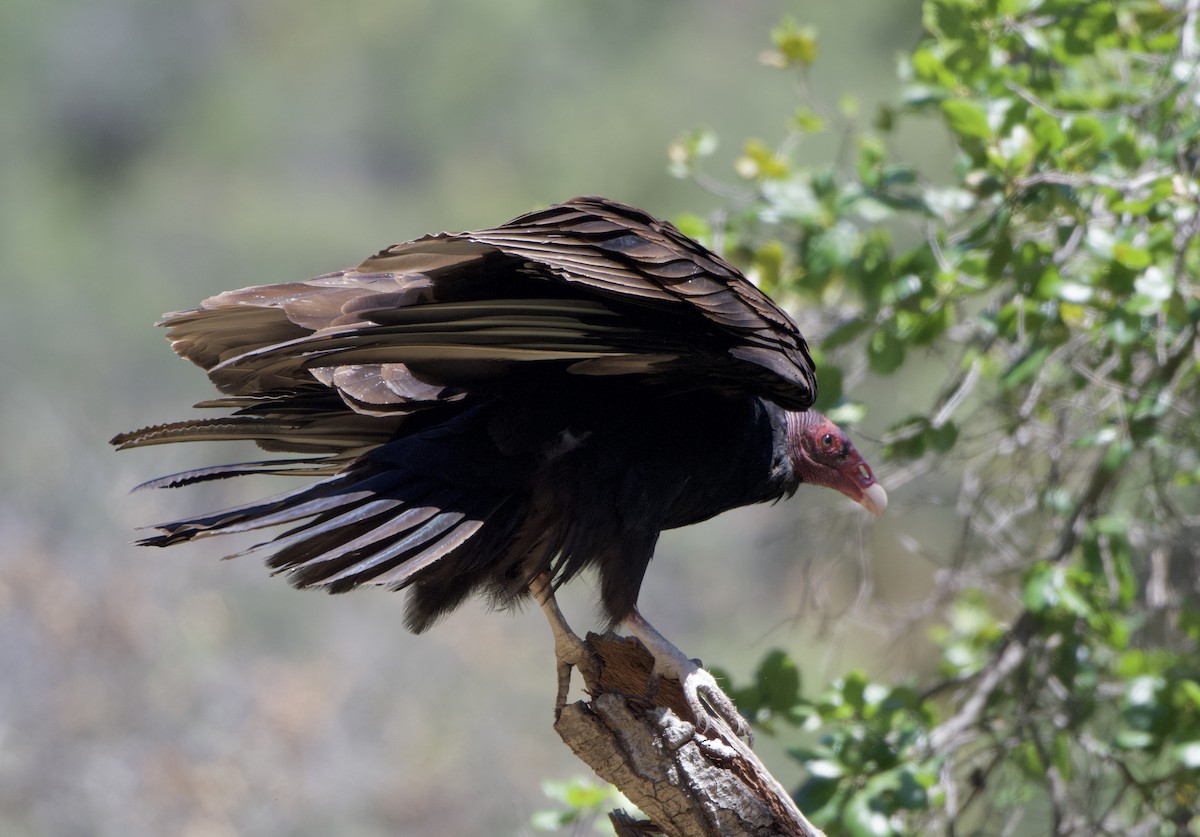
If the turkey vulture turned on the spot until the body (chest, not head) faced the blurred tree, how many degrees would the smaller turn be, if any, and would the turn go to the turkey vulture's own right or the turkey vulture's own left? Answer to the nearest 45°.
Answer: approximately 45° to the turkey vulture's own left

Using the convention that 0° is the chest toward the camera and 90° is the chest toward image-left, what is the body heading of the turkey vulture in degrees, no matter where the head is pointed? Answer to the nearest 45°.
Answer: approximately 270°
